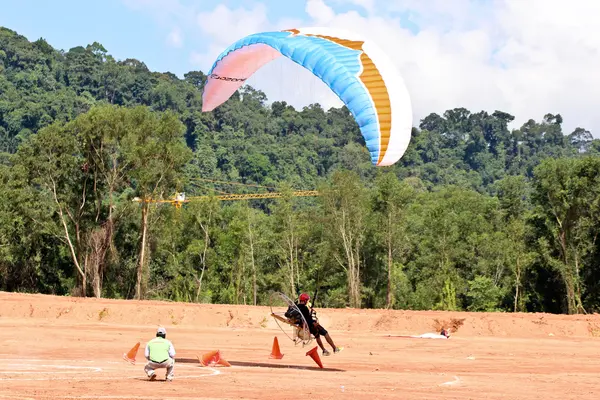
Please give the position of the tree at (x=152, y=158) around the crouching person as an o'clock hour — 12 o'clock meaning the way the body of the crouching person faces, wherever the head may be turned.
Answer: The tree is roughly at 12 o'clock from the crouching person.

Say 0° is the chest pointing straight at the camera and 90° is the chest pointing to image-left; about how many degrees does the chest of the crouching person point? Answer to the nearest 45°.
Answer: approximately 180°
